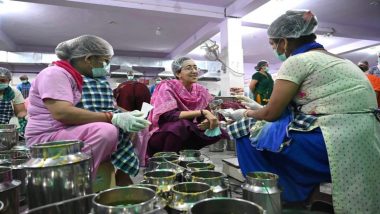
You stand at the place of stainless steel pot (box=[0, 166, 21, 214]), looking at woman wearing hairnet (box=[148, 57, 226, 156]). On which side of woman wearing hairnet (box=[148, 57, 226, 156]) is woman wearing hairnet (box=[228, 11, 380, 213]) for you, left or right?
right

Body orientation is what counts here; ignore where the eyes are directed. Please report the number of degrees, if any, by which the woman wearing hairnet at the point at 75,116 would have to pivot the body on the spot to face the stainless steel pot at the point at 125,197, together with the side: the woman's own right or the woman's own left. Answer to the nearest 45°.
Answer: approximately 90° to the woman's own right

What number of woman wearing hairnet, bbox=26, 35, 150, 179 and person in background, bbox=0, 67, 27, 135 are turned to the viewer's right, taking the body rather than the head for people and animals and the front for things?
1

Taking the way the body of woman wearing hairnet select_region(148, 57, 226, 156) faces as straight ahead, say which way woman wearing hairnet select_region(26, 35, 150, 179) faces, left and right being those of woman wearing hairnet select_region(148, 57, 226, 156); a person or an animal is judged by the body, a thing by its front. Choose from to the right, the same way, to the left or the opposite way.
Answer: to the left

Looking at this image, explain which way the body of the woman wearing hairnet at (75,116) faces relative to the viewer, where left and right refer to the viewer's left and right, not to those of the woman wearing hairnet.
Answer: facing to the right of the viewer

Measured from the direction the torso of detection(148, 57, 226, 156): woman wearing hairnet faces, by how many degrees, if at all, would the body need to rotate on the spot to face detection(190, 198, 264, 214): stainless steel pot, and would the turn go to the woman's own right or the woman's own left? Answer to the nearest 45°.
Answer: approximately 45° to the woman's own right

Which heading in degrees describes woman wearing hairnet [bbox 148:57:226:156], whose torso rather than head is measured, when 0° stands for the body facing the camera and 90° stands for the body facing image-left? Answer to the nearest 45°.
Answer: approximately 315°

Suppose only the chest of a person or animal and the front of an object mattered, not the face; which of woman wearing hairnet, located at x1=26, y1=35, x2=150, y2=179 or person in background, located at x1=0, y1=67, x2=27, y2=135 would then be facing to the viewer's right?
the woman wearing hairnet

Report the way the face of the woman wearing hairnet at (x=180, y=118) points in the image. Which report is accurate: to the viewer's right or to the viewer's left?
to the viewer's right

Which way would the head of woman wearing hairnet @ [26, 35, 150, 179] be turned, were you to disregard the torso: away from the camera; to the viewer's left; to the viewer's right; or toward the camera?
to the viewer's right
